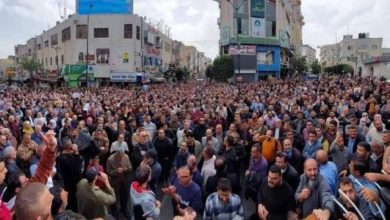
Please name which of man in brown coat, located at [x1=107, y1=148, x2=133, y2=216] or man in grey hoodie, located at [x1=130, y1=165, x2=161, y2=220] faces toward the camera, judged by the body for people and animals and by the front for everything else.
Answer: the man in brown coat

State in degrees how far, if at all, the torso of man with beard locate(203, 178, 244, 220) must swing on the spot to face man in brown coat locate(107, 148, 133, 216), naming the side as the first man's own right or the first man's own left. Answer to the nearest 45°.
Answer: approximately 135° to the first man's own right

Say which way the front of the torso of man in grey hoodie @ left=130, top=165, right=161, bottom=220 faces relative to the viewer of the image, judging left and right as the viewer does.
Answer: facing away from the viewer and to the right of the viewer

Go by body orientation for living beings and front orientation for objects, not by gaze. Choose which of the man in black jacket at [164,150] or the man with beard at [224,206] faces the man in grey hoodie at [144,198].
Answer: the man in black jacket

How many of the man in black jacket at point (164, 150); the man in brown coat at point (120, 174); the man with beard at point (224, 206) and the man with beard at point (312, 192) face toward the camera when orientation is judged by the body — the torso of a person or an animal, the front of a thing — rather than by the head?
4

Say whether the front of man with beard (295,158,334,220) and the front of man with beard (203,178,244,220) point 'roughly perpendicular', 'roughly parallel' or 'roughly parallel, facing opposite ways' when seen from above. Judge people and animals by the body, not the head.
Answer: roughly parallel

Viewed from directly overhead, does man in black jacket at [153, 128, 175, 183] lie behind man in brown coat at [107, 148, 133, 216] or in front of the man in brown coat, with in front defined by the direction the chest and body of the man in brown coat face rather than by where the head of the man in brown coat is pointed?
behind

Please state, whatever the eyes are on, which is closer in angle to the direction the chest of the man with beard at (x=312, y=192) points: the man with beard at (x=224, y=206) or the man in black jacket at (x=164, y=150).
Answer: the man with beard

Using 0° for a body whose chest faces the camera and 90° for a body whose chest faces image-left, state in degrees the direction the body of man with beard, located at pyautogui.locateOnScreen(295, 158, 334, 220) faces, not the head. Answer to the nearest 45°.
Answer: approximately 0°

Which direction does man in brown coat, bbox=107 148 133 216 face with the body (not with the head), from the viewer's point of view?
toward the camera

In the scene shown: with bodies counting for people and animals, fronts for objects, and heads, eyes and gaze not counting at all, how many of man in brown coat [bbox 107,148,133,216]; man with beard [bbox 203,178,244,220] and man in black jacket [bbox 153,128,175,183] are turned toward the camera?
3

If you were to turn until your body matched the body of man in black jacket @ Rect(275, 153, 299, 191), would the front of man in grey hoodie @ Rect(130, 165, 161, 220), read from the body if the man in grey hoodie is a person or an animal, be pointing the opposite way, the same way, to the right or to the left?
the opposite way

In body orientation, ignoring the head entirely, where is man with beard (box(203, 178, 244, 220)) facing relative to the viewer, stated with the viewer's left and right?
facing the viewer
